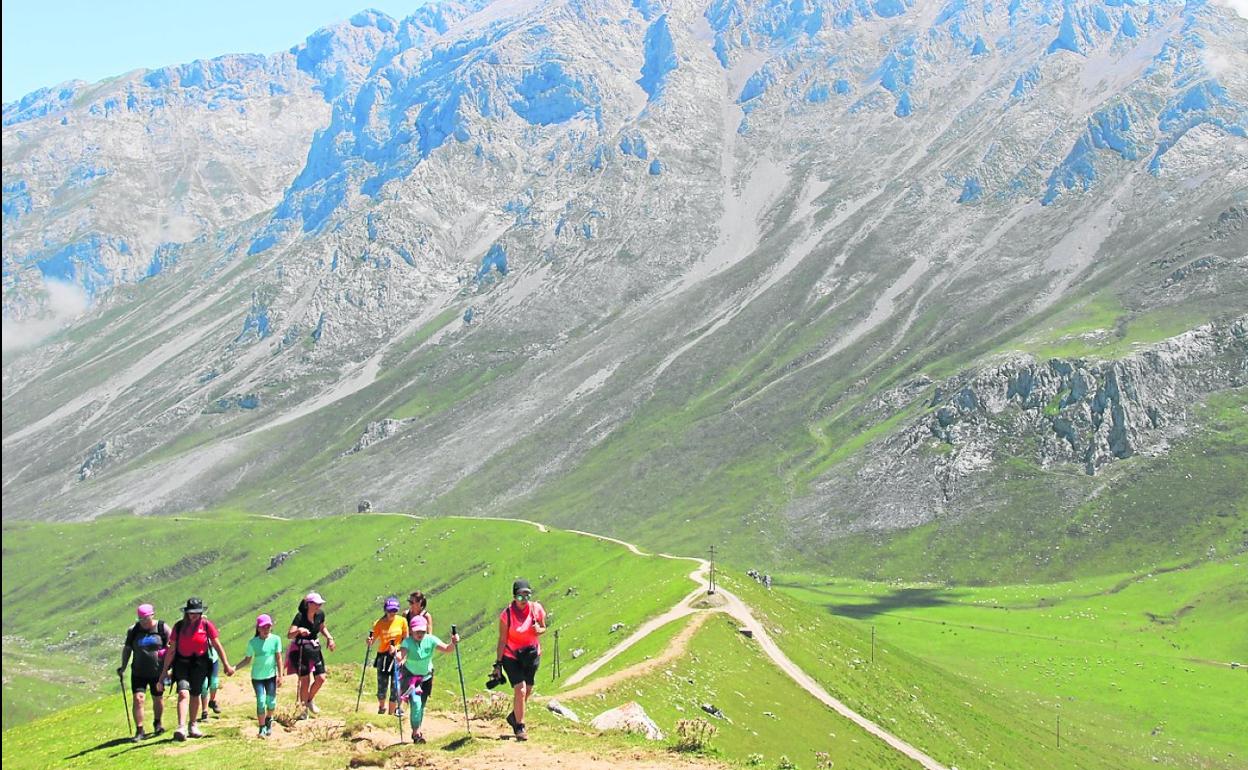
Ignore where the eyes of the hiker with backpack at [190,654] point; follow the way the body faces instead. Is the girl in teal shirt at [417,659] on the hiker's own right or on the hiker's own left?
on the hiker's own left

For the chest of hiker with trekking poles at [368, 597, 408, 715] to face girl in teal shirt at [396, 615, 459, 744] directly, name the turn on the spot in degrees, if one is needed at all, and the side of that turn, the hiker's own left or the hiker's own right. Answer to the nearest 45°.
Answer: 0° — they already face them

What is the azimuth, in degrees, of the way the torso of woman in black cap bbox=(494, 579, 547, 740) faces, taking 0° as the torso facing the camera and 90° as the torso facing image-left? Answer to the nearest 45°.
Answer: approximately 0°

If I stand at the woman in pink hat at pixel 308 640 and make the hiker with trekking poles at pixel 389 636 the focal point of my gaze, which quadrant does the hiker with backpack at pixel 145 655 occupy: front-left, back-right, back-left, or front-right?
back-right
